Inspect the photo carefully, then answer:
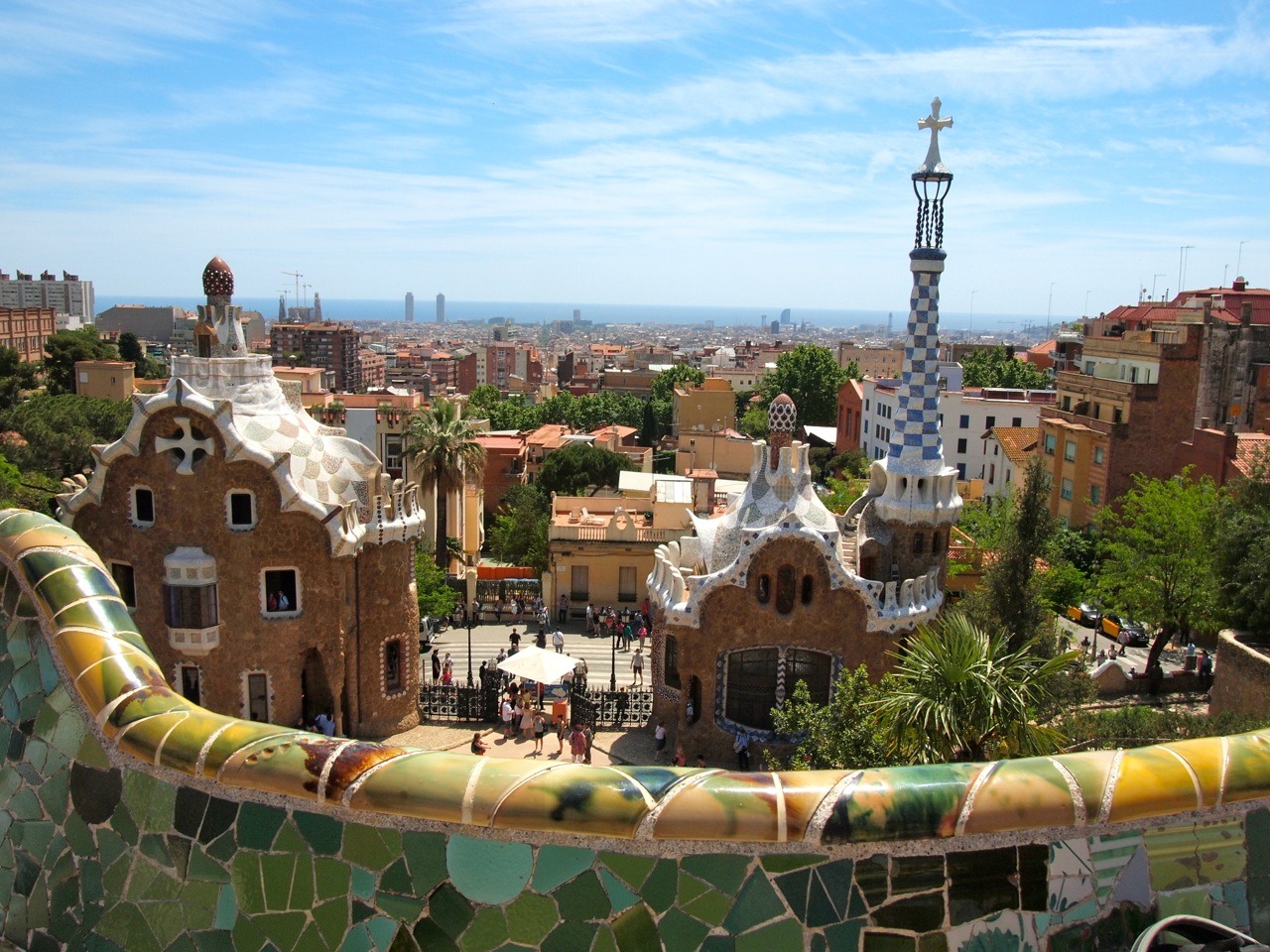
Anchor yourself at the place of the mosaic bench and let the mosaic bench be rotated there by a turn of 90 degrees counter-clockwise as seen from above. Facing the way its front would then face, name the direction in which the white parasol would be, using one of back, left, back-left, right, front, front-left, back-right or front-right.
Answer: left

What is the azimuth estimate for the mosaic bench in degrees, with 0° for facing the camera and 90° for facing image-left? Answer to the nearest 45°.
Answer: approximately 0°

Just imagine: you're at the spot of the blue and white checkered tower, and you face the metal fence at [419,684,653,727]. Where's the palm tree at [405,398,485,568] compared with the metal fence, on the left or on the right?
right

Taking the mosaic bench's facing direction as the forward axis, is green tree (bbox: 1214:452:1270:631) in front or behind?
behind

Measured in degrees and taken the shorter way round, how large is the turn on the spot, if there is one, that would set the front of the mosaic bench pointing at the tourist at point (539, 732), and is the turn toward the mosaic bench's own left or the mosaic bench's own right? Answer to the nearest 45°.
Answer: approximately 180°

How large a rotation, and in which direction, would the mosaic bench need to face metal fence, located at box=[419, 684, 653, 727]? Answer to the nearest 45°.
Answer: approximately 180°

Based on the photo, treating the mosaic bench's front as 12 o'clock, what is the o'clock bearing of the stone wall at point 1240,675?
The stone wall is roughly at 7 o'clock from the mosaic bench.

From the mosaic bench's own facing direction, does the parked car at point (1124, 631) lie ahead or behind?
behind

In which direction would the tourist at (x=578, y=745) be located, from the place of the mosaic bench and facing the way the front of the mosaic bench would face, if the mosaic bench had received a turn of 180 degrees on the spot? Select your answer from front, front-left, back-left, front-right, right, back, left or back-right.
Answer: front

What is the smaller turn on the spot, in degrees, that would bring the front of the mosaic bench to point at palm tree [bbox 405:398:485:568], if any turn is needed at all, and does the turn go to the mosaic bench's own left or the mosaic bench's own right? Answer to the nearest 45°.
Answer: approximately 180°
